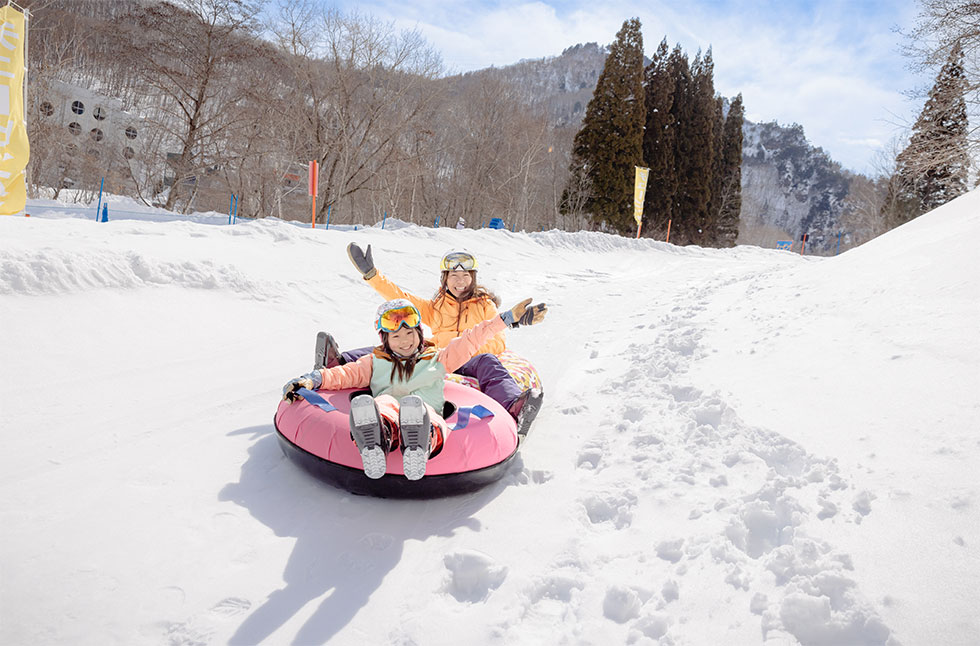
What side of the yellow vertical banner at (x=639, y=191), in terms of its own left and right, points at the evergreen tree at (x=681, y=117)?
back

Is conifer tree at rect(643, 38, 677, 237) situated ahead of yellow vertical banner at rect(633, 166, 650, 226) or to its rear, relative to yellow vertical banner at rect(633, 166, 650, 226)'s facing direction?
to the rear

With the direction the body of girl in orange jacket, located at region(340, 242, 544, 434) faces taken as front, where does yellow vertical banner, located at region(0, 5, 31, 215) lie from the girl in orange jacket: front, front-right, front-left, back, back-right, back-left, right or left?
back-right

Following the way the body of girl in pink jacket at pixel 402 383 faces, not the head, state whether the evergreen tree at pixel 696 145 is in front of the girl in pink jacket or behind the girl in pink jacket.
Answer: behind
